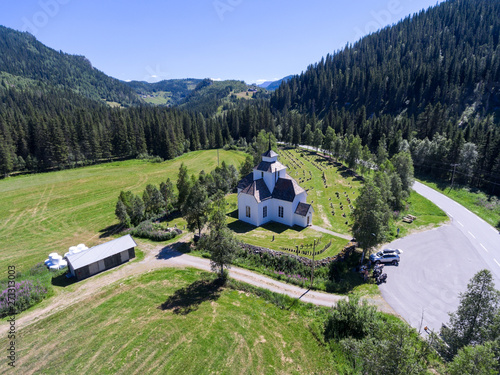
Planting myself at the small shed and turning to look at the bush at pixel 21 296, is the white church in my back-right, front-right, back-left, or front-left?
back-left

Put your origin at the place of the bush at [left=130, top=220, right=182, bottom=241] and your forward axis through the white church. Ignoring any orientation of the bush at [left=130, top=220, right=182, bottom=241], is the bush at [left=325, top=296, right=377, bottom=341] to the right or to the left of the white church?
right

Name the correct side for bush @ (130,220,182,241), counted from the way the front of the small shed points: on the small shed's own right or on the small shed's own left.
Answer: on the small shed's own left

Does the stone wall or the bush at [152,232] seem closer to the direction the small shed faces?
the stone wall

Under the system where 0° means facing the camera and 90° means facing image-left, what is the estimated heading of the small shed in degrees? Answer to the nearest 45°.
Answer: approximately 315°

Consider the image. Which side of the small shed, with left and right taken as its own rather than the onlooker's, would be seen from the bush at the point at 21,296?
right
